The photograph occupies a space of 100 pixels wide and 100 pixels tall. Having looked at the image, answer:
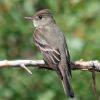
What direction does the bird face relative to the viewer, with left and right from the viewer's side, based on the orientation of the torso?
facing away from the viewer and to the left of the viewer
